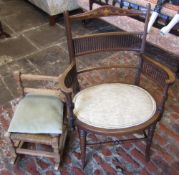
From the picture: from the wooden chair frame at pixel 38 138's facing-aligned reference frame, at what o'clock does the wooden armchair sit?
The wooden armchair is roughly at 9 o'clock from the wooden chair frame.

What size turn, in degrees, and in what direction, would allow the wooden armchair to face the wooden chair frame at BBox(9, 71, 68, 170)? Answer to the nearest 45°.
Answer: approximately 90° to its right

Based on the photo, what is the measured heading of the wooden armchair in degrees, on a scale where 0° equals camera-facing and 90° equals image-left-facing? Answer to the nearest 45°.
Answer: approximately 0°

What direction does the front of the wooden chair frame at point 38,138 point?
toward the camera

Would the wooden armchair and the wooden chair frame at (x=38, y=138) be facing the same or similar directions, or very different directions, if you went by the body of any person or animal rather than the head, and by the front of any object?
same or similar directions

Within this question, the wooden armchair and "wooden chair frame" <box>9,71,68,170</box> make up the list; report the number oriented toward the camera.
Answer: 2
